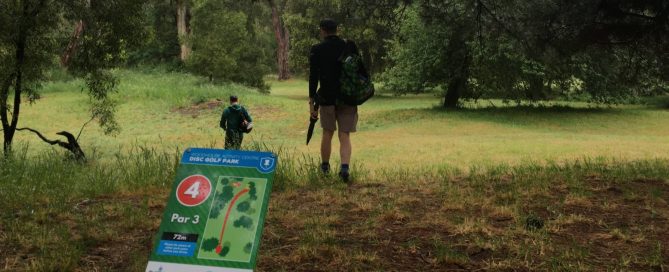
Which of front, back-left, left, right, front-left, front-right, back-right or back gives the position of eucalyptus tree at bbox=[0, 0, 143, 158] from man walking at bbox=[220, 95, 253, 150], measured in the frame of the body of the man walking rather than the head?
left

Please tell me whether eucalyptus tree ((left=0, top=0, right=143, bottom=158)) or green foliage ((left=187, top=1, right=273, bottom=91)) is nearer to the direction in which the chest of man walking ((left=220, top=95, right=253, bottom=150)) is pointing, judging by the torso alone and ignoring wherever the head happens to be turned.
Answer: the green foliage

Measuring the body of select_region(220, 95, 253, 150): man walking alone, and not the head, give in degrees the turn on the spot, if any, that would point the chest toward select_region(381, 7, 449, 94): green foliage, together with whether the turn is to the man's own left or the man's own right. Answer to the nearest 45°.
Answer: approximately 45° to the man's own right

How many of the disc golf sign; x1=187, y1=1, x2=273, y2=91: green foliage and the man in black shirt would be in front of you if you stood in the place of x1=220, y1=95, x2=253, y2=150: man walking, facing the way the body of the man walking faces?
1

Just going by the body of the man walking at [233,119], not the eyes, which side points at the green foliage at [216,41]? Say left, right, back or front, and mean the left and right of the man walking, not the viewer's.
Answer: front

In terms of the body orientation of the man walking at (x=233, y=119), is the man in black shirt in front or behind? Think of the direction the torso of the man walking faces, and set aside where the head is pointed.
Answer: behind

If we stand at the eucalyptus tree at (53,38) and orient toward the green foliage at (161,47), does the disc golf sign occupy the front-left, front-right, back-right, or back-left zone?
back-right

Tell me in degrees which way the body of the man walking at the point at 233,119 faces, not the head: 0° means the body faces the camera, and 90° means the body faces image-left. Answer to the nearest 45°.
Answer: approximately 180°
